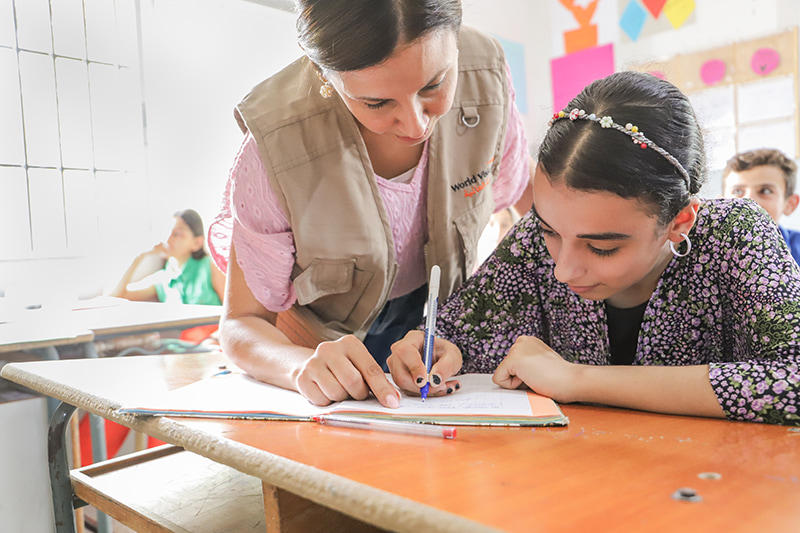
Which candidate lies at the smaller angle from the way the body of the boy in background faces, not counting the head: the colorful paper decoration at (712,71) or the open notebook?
the open notebook

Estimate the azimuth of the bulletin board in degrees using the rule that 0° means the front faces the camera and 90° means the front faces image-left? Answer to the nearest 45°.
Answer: approximately 45°

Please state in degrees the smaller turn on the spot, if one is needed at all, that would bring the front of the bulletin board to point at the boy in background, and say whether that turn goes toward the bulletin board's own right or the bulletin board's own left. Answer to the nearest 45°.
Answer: approximately 45° to the bulletin board's own left
